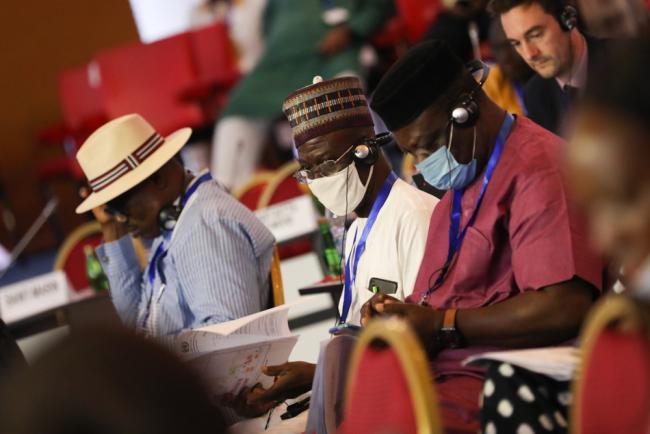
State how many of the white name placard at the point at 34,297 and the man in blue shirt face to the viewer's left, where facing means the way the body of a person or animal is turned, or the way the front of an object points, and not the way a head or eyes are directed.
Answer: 1

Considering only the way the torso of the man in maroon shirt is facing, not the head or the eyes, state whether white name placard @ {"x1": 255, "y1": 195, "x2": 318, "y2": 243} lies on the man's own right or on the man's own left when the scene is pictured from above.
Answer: on the man's own right

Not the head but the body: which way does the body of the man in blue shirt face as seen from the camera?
to the viewer's left

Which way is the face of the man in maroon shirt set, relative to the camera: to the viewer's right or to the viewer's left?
to the viewer's left

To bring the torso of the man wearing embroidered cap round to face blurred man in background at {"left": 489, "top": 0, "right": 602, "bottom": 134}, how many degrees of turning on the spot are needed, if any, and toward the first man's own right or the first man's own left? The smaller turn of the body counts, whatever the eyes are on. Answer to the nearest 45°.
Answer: approximately 180°

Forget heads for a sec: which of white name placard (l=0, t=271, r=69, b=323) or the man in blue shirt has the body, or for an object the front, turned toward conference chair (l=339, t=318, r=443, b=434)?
the white name placard

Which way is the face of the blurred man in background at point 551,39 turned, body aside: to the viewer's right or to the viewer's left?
to the viewer's left

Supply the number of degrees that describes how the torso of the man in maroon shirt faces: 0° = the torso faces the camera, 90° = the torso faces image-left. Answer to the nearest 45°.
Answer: approximately 45°

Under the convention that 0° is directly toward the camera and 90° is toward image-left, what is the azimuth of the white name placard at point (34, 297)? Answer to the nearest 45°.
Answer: approximately 0°

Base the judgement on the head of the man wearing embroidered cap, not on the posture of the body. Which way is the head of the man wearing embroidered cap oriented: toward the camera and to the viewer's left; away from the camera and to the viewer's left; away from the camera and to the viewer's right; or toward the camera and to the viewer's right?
toward the camera and to the viewer's left
